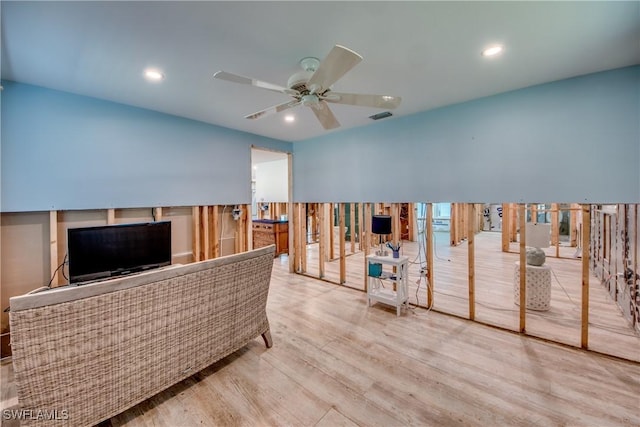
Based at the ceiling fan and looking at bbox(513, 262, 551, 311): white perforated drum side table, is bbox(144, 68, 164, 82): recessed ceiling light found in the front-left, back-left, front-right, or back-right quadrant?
back-left

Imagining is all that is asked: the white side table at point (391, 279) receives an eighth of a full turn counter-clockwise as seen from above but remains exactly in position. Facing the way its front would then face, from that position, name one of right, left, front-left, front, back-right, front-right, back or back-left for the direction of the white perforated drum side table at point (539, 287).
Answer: left

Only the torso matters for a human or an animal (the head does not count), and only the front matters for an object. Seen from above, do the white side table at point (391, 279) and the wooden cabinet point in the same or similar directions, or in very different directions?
same or similar directions

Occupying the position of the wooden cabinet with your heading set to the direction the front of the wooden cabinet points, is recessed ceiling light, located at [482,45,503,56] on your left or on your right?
on your left

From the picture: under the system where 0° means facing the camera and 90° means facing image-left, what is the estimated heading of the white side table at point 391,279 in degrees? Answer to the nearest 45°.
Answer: approximately 45°

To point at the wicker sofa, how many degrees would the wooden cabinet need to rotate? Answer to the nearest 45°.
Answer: approximately 45° to its left

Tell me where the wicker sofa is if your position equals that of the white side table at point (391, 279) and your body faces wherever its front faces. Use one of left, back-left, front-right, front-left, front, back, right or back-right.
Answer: front

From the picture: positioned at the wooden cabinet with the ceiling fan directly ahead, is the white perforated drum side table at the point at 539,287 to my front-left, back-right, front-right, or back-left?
front-left

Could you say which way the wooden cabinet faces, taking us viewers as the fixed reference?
facing the viewer and to the left of the viewer

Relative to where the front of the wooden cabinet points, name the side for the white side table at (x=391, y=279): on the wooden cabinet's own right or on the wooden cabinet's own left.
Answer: on the wooden cabinet's own left

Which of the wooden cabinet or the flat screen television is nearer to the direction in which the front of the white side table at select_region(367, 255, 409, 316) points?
the flat screen television

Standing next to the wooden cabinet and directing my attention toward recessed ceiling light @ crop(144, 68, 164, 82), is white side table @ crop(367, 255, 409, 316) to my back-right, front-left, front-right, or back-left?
front-left

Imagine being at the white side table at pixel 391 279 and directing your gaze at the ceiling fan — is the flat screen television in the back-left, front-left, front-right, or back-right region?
front-right

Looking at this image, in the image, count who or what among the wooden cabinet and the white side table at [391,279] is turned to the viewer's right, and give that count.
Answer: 0

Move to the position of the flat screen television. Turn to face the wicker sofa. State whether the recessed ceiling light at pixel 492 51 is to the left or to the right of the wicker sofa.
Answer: left
